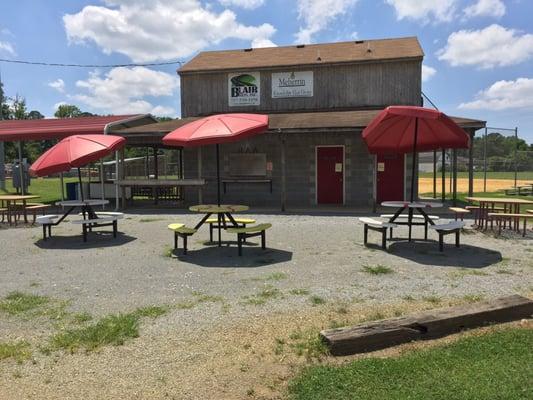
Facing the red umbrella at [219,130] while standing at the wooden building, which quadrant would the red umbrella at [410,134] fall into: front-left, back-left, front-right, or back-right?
front-left

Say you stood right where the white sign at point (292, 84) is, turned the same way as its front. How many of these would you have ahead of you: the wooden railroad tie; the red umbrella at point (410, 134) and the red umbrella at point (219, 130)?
3

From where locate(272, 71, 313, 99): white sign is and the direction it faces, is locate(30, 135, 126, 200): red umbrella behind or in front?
in front

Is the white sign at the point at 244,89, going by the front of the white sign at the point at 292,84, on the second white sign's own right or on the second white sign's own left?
on the second white sign's own right

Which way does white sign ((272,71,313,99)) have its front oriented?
toward the camera

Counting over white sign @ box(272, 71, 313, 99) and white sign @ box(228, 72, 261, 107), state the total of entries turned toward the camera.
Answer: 2

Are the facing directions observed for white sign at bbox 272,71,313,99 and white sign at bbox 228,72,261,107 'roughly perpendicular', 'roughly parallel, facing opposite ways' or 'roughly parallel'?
roughly parallel

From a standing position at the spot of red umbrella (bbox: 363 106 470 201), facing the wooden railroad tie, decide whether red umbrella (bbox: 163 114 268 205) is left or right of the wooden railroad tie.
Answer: right

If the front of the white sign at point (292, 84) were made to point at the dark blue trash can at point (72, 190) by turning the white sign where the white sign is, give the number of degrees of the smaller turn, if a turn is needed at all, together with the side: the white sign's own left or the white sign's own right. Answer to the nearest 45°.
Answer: approximately 90° to the white sign's own right

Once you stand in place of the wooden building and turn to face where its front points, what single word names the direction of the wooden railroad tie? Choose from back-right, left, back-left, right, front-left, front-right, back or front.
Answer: front

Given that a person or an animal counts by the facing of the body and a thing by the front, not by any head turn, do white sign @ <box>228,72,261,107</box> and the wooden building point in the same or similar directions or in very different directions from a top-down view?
same or similar directions

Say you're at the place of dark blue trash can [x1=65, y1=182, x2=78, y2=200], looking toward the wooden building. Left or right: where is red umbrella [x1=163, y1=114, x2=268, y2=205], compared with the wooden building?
right

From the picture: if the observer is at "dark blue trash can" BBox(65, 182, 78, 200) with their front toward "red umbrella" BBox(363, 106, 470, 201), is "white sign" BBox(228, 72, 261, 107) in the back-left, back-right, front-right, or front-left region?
front-left

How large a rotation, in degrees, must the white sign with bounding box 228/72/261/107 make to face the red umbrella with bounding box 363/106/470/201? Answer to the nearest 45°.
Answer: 0° — it already faces it

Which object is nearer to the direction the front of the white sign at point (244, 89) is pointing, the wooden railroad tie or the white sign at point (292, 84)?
the wooden railroad tie

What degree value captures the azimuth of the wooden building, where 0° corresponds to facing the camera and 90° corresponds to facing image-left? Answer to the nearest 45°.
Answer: approximately 0°

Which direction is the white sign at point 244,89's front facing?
toward the camera

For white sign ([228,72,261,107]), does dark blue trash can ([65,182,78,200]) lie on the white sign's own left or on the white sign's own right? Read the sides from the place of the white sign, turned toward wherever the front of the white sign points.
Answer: on the white sign's own right
